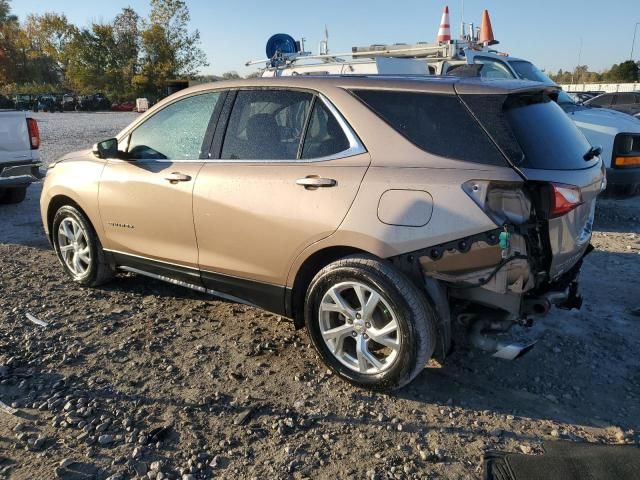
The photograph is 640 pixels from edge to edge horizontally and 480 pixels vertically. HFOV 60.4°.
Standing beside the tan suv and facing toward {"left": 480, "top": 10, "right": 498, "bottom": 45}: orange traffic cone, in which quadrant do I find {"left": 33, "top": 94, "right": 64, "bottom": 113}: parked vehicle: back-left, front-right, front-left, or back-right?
front-left

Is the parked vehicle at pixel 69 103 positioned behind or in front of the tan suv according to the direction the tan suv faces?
in front

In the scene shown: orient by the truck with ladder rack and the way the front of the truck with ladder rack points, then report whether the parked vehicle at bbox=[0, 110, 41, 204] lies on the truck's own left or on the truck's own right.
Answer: on the truck's own right

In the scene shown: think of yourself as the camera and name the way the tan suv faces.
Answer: facing away from the viewer and to the left of the viewer

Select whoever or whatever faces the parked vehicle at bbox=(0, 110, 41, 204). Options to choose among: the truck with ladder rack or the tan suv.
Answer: the tan suv

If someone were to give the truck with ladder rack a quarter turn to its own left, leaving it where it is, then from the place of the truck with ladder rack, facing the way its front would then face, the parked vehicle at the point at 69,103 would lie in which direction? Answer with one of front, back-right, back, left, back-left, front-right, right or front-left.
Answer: left

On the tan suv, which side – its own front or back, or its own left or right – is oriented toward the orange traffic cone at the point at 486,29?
right

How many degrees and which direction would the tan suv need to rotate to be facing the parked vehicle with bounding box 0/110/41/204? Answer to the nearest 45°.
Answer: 0° — it already faces it

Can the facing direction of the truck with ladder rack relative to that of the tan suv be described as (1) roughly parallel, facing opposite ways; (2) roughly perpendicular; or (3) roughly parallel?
roughly parallel, facing opposite ways

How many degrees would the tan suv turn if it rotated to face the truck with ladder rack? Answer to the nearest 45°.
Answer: approximately 45° to its right

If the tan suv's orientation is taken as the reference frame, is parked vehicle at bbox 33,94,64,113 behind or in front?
in front
